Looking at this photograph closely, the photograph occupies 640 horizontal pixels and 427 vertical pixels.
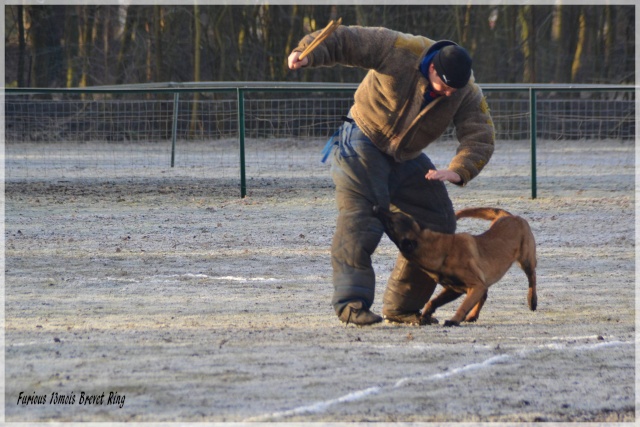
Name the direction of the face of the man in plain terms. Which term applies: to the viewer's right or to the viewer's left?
to the viewer's right

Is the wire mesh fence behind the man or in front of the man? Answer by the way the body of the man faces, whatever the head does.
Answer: behind

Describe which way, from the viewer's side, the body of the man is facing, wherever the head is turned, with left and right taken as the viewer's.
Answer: facing the viewer and to the right of the viewer
